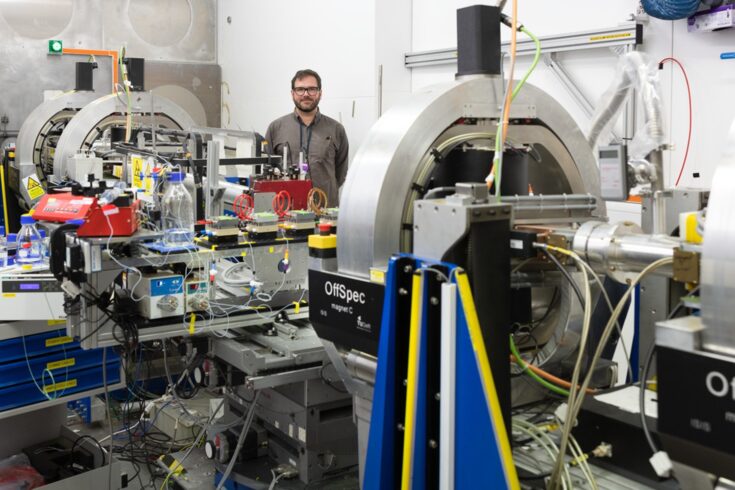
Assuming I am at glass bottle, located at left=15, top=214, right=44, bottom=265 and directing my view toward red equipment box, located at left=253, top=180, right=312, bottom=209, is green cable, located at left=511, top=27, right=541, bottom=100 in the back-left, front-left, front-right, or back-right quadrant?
front-right

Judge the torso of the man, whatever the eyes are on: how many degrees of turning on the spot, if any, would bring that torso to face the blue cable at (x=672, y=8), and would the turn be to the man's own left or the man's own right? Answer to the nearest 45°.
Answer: approximately 45° to the man's own left

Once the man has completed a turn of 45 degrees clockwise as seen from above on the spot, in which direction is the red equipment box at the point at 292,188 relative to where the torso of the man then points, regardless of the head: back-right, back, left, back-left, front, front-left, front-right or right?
front-left

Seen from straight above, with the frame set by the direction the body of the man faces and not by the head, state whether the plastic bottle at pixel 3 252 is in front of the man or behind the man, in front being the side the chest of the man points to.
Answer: in front

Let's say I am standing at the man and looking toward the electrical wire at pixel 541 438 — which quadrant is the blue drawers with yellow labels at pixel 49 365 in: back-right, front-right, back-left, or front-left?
front-right

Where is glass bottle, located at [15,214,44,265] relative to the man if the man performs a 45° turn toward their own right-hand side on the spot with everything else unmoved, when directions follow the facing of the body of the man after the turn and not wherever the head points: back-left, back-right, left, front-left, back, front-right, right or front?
front

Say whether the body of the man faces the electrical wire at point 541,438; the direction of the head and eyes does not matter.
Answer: yes

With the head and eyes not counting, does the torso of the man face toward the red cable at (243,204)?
yes

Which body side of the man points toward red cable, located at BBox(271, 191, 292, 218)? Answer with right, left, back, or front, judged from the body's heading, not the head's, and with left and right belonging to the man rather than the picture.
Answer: front

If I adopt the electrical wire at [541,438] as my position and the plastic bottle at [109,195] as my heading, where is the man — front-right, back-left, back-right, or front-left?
front-right

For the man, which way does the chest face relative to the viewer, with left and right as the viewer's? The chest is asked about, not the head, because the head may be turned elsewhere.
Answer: facing the viewer

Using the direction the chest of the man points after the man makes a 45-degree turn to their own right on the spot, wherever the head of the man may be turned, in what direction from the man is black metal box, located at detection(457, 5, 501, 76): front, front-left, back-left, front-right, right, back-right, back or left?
front-left

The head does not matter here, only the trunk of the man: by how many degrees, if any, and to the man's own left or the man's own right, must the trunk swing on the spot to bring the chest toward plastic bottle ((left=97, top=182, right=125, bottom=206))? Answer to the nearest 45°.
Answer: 0° — they already face it

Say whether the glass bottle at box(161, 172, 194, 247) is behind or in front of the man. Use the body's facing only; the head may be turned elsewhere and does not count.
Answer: in front

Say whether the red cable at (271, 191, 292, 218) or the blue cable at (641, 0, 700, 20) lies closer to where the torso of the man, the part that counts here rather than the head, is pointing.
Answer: the red cable

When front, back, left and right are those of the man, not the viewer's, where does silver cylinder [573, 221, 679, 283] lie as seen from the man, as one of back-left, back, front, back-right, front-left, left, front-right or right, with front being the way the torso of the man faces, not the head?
front
